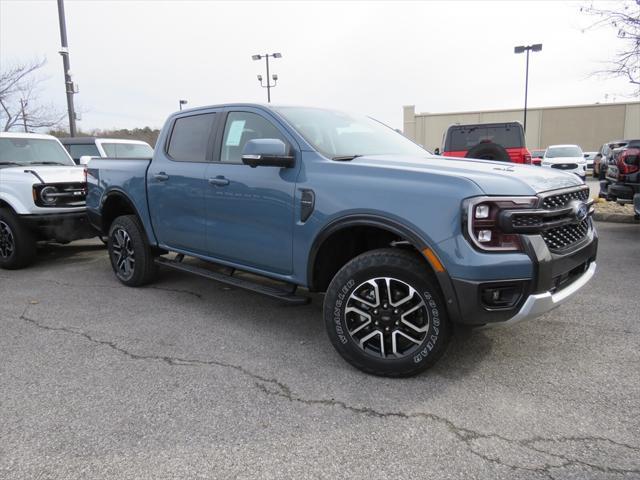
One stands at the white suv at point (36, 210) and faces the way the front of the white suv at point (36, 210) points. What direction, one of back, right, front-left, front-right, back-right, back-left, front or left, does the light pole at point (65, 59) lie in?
back-left

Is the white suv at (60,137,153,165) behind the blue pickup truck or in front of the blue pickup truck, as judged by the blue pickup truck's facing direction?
behind

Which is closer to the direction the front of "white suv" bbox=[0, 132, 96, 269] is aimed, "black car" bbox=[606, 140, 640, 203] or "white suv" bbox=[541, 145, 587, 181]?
the black car

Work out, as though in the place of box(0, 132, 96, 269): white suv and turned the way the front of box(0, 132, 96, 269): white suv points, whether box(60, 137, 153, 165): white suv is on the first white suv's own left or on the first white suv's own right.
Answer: on the first white suv's own left

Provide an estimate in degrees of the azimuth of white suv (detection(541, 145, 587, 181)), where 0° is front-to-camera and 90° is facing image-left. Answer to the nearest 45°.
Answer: approximately 0°

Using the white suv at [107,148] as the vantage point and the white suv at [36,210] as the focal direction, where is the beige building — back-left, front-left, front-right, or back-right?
back-left

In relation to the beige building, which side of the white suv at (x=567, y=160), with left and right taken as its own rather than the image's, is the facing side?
back

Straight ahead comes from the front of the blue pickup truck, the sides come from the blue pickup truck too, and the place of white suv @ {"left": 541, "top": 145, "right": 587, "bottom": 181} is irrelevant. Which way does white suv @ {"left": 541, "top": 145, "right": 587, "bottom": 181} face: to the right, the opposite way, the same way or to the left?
to the right
